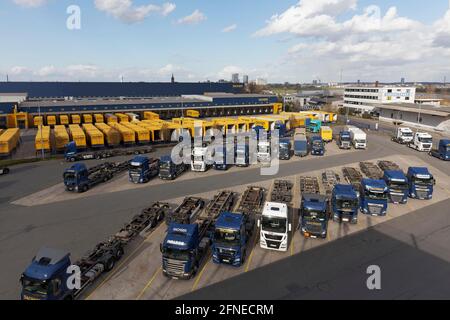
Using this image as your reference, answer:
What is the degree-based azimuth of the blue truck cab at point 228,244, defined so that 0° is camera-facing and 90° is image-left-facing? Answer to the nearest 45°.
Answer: approximately 0°

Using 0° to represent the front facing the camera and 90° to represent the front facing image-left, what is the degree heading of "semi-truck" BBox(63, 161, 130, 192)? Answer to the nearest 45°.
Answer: approximately 45°

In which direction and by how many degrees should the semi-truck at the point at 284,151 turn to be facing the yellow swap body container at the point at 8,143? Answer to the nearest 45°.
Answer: approximately 90° to its right

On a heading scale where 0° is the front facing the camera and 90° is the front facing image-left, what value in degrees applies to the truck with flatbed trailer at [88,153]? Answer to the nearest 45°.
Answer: approximately 90°

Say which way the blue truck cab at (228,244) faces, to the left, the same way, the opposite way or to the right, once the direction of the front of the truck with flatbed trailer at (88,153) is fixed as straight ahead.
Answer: to the left

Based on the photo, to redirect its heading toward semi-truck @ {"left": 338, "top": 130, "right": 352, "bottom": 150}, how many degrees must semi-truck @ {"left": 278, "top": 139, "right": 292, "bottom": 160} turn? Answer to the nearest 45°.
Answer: approximately 135° to its left

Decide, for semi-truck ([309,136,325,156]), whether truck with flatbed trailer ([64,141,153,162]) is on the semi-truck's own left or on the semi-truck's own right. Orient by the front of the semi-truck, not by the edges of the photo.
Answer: on the semi-truck's own right

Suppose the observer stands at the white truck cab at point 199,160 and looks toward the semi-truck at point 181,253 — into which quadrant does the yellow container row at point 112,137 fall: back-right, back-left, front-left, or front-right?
back-right

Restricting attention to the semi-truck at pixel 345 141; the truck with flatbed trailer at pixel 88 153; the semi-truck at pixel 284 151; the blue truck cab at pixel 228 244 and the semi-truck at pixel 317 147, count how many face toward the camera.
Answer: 4

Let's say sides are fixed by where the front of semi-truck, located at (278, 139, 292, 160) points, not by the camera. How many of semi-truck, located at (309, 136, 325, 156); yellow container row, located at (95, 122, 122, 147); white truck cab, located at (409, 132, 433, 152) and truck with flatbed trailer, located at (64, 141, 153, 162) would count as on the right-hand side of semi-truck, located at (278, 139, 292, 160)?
2

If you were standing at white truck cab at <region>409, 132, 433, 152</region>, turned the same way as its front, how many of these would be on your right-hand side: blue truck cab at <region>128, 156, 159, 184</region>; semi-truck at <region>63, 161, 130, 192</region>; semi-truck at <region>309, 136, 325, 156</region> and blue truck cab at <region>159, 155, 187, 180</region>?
4

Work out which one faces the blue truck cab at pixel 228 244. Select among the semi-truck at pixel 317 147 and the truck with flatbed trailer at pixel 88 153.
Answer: the semi-truck

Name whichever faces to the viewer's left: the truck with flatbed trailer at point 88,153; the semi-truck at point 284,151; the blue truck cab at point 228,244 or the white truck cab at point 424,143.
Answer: the truck with flatbed trailer
